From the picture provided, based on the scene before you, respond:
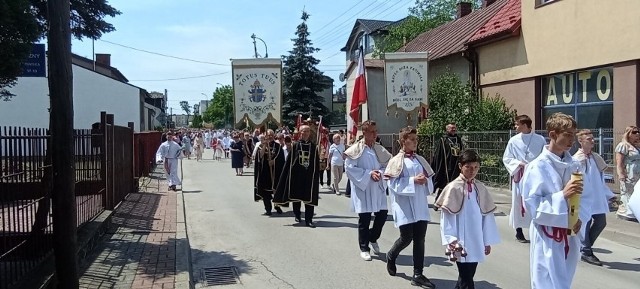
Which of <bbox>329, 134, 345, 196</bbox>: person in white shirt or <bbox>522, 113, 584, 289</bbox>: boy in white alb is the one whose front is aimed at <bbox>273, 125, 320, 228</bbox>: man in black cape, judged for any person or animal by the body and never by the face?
<bbox>329, 134, 345, 196</bbox>: person in white shirt

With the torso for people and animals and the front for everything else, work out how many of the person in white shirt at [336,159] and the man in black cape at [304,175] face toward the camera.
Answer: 2

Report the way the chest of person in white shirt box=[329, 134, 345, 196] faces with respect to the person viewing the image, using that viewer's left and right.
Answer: facing the viewer

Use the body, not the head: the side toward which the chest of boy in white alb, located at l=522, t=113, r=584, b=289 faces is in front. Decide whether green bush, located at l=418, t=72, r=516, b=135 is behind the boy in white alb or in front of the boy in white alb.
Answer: behind

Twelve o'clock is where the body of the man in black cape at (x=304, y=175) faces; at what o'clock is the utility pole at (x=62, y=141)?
The utility pole is roughly at 1 o'clock from the man in black cape.

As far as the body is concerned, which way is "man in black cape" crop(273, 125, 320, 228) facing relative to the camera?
toward the camera

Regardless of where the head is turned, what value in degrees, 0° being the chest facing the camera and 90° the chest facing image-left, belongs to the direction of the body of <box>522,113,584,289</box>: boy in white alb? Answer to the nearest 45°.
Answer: approximately 315°

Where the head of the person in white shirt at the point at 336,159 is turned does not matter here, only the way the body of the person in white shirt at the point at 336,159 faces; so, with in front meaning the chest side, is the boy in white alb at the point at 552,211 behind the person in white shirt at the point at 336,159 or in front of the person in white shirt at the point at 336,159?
in front
